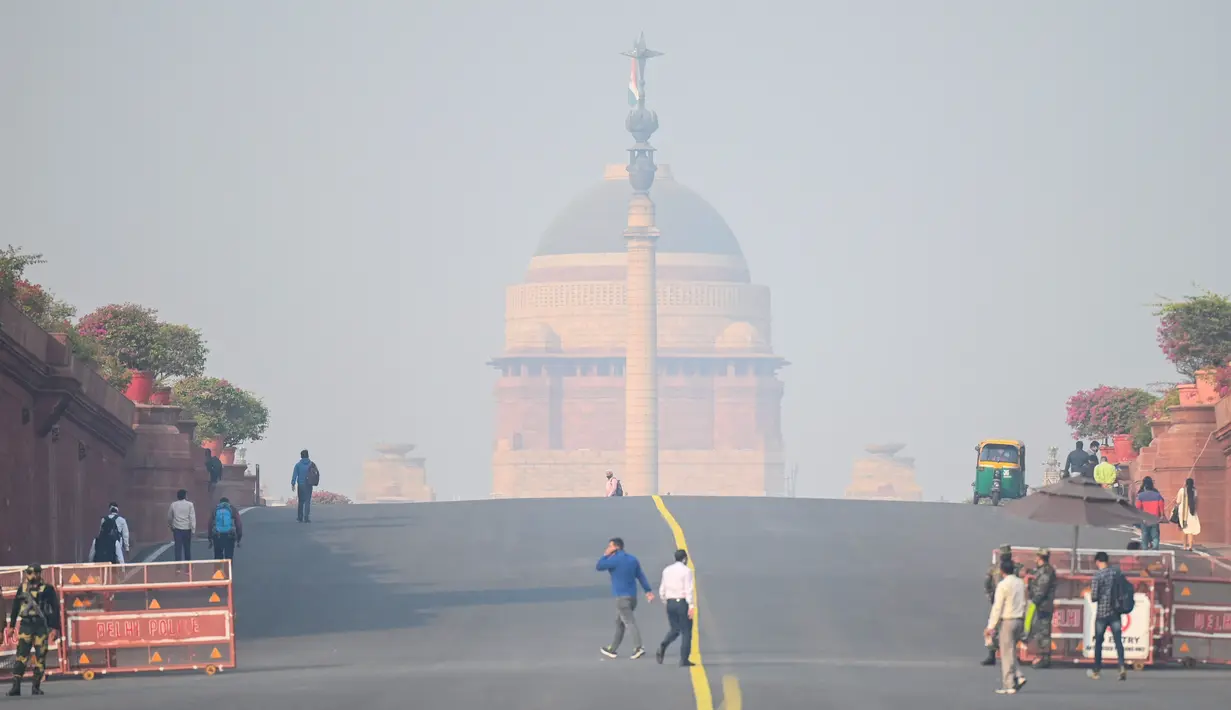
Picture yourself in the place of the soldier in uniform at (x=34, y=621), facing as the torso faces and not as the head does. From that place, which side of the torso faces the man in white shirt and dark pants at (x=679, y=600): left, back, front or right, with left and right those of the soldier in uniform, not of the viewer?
left

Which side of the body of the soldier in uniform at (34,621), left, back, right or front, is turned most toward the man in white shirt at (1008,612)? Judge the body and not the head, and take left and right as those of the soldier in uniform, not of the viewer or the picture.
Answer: left

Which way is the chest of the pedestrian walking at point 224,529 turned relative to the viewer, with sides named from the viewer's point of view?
facing away from the viewer

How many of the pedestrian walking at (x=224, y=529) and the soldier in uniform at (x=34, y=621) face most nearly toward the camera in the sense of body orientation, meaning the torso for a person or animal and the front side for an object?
1

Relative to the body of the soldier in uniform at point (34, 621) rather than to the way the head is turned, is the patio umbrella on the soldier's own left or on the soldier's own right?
on the soldier's own left

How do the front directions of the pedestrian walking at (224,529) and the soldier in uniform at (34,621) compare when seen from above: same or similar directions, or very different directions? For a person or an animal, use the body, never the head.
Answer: very different directions

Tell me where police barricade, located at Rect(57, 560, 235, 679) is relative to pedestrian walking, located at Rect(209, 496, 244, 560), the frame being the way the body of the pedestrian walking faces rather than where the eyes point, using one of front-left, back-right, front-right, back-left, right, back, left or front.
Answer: back

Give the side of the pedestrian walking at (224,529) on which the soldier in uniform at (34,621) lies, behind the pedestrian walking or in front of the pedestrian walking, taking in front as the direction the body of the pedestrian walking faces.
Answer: behind

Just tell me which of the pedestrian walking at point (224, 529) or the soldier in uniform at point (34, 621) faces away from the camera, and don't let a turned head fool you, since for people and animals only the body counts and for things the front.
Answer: the pedestrian walking

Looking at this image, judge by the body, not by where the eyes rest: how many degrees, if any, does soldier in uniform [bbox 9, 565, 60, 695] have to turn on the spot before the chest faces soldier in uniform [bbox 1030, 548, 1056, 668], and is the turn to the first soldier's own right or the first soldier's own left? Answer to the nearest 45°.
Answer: approximately 90° to the first soldier's own left
